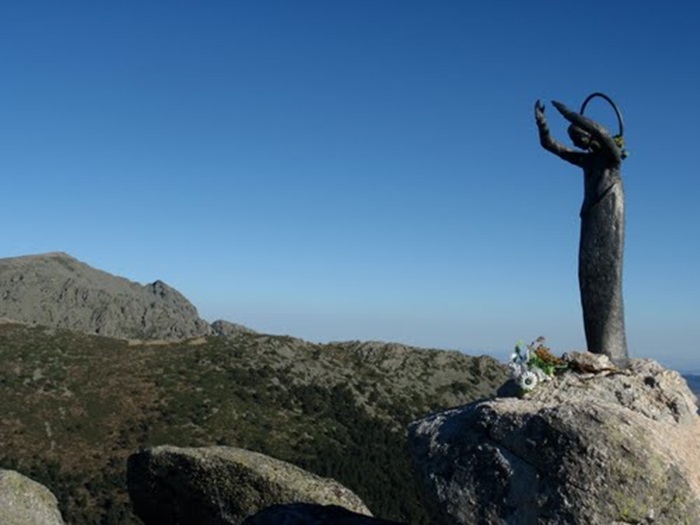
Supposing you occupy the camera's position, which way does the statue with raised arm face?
facing the viewer and to the left of the viewer

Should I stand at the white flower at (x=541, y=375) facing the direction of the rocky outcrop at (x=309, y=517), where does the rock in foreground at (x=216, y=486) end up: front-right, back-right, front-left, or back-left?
front-right
